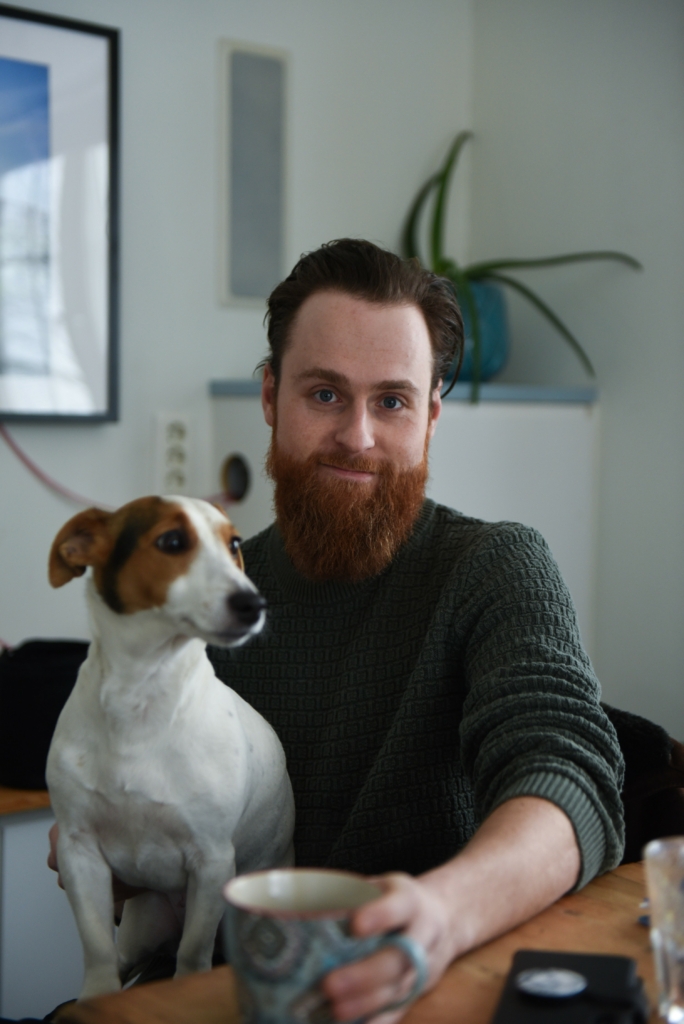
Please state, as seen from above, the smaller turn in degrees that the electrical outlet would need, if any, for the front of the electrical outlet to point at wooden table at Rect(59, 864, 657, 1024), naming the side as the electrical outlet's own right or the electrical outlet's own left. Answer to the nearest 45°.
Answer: approximately 45° to the electrical outlet's own right

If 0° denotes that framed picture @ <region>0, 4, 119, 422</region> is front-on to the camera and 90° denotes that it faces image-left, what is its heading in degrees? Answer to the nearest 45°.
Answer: approximately 315°

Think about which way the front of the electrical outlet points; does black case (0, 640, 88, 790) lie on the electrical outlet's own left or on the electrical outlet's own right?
on the electrical outlet's own right

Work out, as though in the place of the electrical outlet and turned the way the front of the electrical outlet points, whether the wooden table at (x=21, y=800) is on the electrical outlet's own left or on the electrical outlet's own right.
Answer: on the electrical outlet's own right

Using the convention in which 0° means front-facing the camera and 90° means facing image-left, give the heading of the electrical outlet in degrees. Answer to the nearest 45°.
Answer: approximately 315°

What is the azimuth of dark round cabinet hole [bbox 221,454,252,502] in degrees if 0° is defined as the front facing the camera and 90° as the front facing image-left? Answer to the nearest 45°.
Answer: approximately 315°
